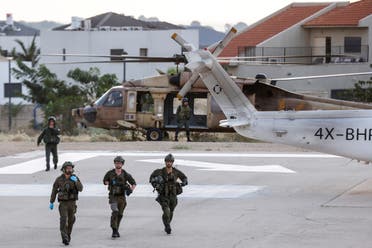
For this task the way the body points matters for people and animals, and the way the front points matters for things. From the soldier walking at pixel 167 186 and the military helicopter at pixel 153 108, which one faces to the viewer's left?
the military helicopter

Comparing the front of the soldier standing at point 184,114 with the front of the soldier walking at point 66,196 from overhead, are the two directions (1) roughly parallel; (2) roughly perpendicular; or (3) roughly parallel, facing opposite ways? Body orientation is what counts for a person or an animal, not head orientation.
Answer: roughly parallel

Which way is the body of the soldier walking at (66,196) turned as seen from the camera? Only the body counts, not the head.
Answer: toward the camera

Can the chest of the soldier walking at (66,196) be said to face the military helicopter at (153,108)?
no

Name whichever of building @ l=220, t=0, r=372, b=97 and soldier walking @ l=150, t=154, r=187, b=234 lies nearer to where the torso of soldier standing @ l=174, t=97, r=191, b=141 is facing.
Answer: the soldier walking

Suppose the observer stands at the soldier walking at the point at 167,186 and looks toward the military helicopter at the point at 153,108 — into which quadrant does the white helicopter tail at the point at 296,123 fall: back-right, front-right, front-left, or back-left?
front-right

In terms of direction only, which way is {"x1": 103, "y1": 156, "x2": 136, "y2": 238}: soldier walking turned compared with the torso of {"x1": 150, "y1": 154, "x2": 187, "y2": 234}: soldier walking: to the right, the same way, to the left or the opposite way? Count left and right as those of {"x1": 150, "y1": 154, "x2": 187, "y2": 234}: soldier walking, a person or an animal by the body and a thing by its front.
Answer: the same way

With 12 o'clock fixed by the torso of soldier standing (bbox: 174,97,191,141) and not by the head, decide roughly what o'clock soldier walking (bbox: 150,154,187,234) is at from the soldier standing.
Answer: The soldier walking is roughly at 12 o'clock from the soldier standing.

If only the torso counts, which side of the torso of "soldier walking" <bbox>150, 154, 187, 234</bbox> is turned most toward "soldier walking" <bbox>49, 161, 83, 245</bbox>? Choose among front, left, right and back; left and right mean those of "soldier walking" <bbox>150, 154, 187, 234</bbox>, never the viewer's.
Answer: right

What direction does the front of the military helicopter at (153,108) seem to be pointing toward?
to the viewer's left

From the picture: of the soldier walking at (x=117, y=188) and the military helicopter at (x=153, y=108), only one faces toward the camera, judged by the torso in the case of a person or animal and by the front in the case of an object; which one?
the soldier walking

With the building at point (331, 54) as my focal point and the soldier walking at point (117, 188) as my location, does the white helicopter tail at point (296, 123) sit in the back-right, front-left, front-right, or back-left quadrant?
front-right

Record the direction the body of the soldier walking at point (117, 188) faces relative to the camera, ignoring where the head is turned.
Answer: toward the camera

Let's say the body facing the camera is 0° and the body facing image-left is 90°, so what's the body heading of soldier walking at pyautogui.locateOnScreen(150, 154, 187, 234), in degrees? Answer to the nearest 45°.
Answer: approximately 0°

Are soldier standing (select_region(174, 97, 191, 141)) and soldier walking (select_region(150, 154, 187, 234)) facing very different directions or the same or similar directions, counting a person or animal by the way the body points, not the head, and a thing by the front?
same or similar directions

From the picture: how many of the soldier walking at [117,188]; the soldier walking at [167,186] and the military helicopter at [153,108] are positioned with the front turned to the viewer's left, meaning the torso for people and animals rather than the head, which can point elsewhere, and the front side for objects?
1

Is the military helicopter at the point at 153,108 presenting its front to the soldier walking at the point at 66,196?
no
